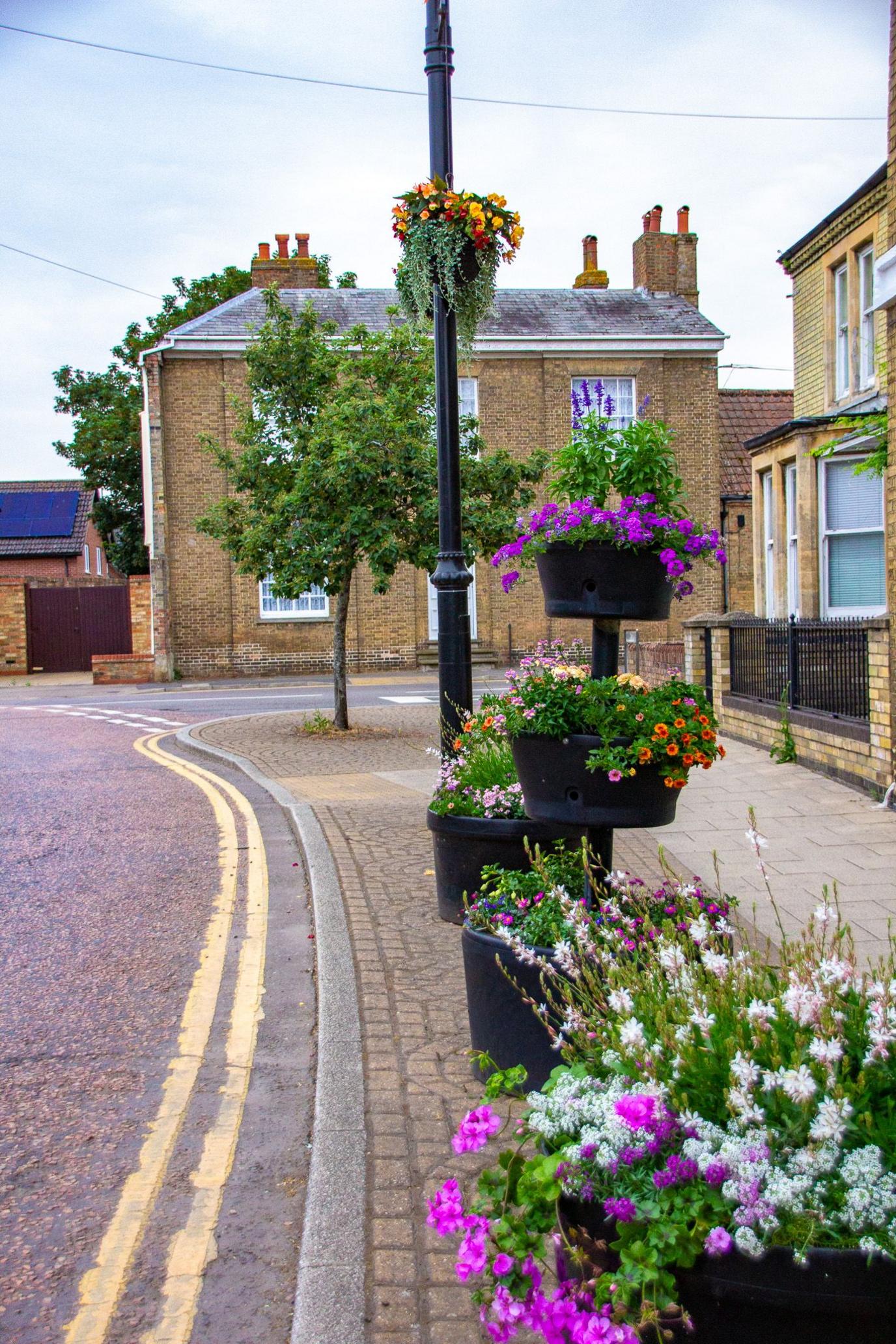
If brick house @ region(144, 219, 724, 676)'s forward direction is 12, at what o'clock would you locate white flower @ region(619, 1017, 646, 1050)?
The white flower is roughly at 12 o'clock from the brick house.

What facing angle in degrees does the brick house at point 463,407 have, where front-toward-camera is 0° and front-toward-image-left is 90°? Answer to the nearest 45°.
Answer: approximately 0°

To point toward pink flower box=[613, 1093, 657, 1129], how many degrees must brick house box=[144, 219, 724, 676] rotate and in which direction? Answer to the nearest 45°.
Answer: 0° — it already faces it

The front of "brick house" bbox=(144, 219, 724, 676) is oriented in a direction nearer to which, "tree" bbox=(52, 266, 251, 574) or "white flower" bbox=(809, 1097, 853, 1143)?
the white flower

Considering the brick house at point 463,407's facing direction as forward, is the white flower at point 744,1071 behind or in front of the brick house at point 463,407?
in front

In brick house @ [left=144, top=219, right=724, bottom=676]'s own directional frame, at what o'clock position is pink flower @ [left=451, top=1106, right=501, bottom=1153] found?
The pink flower is roughly at 12 o'clock from the brick house.

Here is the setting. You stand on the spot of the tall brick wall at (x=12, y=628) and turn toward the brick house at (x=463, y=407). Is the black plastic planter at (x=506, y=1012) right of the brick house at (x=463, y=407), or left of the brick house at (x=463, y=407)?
right

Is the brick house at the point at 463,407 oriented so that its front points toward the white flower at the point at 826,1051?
yes
